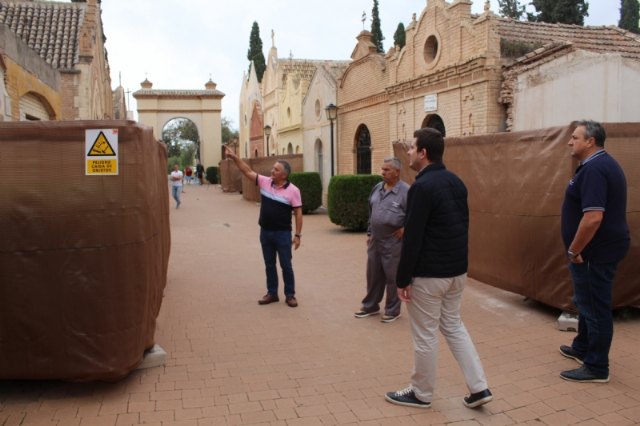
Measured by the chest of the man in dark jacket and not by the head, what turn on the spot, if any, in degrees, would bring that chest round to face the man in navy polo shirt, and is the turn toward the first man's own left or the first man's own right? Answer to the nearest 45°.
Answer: approximately 90° to the first man's own right

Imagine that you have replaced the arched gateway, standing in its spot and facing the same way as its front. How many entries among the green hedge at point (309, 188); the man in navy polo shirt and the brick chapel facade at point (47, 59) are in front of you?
3

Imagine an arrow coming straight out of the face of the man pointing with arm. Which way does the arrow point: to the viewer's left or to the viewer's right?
to the viewer's left

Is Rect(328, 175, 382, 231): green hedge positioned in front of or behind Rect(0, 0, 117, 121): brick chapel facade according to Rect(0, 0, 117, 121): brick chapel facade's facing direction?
in front

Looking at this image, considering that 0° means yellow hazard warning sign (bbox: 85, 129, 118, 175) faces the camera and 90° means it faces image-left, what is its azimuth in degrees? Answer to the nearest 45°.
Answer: approximately 0°

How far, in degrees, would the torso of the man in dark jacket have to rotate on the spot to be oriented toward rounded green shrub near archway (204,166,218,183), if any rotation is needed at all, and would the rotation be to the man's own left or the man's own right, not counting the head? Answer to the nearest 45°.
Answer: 0° — they already face it

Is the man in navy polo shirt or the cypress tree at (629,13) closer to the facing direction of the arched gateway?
the man in navy polo shirt

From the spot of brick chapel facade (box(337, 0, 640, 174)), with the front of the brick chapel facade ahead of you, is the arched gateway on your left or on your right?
on your right

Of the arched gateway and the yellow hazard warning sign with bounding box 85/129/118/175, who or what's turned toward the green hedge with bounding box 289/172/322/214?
the arched gateway

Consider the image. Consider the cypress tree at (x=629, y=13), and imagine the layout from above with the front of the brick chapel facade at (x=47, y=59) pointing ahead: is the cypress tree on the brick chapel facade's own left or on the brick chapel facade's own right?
on the brick chapel facade's own left

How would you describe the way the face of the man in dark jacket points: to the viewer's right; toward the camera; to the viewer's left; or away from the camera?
to the viewer's left

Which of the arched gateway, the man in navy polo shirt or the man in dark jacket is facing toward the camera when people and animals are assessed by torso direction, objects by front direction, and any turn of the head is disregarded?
the arched gateway

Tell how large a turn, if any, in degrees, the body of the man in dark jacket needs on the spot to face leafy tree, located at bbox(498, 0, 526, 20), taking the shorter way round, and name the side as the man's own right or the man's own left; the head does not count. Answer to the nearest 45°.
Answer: approximately 45° to the man's own right

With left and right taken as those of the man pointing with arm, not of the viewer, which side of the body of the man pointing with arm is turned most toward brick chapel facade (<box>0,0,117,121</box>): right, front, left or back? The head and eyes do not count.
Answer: right
